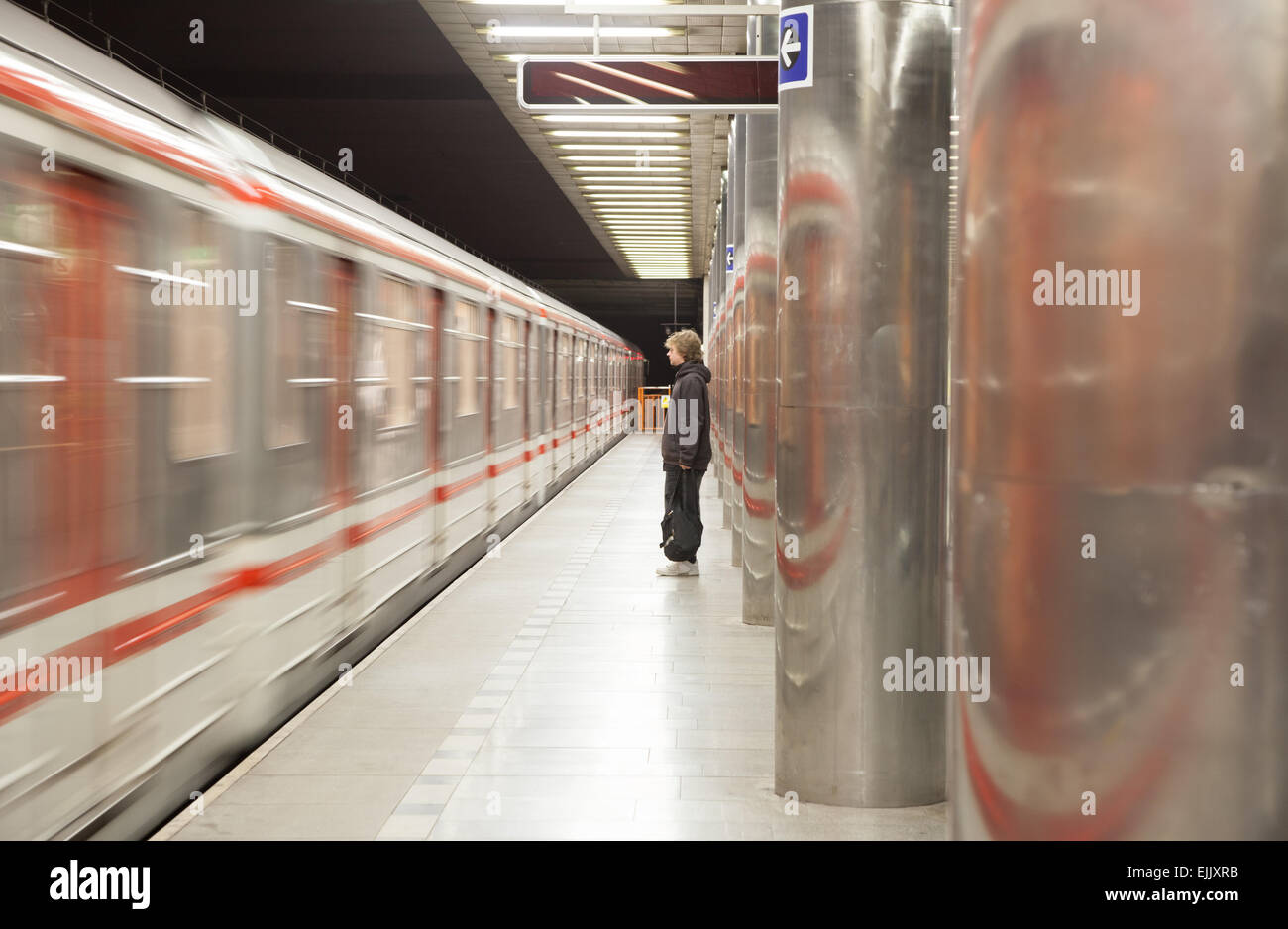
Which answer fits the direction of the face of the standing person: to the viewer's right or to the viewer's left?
to the viewer's left

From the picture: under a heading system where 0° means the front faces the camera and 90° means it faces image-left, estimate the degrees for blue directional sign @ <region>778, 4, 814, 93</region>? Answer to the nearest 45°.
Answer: approximately 45°

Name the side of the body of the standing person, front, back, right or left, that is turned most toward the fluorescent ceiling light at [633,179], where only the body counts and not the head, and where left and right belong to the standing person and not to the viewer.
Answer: right

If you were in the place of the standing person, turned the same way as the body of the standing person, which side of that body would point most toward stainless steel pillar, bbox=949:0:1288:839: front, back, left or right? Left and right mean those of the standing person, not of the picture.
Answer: left

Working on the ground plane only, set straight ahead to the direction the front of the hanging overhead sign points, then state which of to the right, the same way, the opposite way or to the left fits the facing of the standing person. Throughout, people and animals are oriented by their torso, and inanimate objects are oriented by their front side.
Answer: to the right

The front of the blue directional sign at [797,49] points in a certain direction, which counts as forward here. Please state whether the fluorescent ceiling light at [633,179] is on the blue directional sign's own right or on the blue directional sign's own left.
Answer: on the blue directional sign's own right

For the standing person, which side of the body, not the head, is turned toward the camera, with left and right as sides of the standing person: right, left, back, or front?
left

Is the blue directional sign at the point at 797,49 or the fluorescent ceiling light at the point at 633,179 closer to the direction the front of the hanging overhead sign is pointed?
the blue directional sign

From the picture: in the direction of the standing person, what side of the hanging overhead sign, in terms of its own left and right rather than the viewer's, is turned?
back

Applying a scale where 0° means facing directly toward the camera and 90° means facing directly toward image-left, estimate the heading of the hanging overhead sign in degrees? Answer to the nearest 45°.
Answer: approximately 0°

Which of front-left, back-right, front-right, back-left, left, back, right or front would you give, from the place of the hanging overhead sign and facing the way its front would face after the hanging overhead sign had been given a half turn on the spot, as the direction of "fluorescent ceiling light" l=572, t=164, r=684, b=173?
front

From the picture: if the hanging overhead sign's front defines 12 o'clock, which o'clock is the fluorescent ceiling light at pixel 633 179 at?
The fluorescent ceiling light is roughly at 6 o'clock from the hanging overhead sign.

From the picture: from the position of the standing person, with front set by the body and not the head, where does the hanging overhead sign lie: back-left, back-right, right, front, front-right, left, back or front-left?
left

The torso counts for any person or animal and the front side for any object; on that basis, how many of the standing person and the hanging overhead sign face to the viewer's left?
1

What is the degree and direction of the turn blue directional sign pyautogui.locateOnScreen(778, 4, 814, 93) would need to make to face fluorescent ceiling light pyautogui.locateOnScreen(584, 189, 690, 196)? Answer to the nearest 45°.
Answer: approximately 135° to its right
